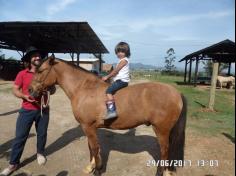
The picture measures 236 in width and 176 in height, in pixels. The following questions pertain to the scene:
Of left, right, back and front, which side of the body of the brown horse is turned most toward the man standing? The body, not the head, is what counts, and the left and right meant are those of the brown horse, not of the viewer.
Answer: front

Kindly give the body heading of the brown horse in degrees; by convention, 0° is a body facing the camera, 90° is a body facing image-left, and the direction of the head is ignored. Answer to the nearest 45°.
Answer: approximately 90°
